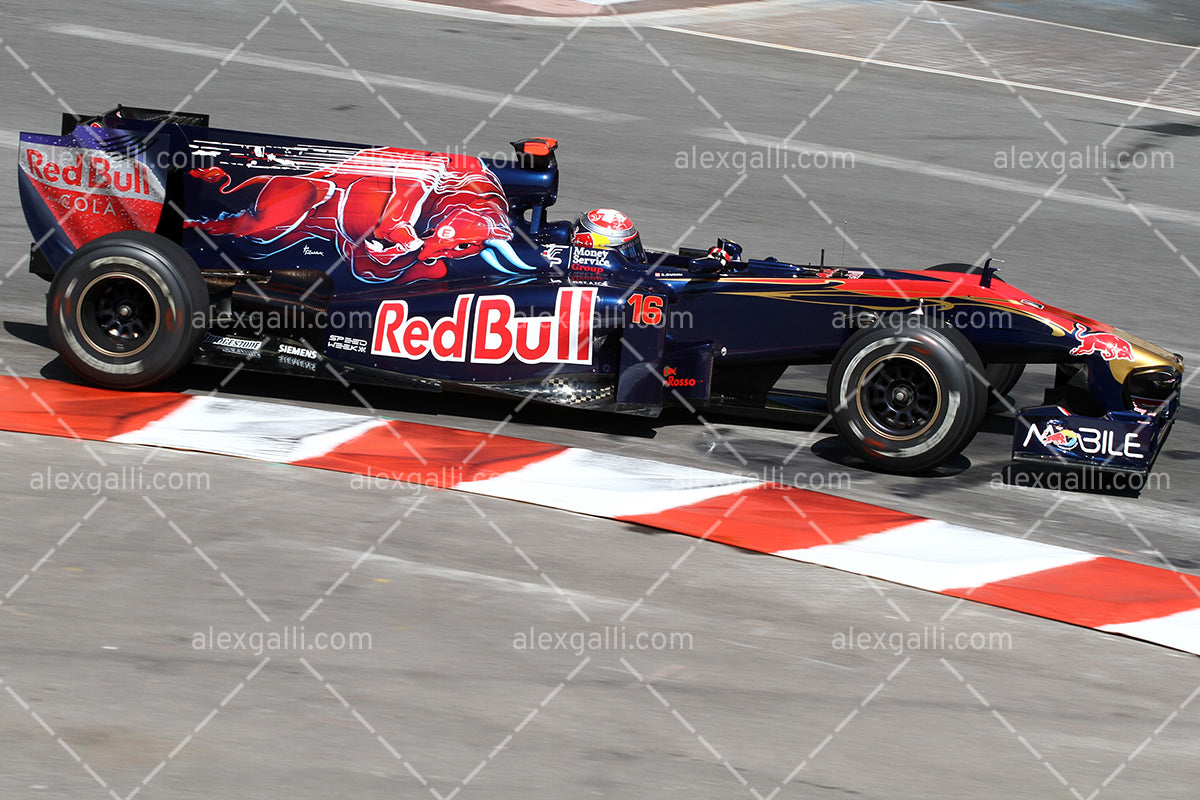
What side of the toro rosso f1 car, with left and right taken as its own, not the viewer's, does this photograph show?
right
